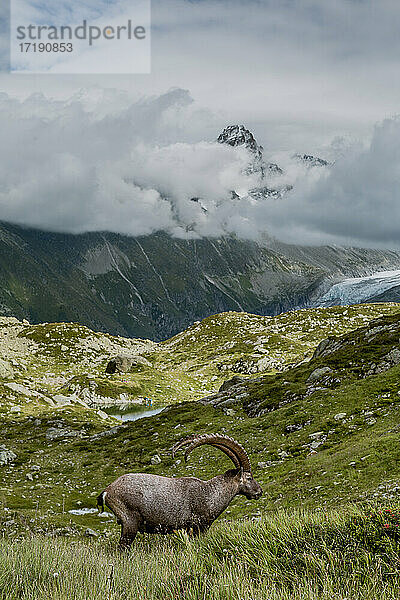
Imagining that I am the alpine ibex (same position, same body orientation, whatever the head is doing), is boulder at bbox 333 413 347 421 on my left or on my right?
on my left

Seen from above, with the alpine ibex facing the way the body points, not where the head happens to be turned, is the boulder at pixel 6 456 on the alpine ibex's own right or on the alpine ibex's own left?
on the alpine ibex's own left

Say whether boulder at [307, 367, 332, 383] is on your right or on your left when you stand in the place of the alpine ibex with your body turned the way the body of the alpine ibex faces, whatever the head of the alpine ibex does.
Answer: on your left

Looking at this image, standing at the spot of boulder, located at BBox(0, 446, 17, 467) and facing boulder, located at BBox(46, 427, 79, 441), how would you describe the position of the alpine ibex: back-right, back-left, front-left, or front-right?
back-right

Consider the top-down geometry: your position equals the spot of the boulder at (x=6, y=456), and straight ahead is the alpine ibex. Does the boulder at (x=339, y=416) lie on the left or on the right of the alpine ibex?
left

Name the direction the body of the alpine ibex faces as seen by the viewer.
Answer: to the viewer's right

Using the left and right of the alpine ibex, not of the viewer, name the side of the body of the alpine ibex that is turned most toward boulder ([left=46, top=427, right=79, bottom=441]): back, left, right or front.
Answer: left
